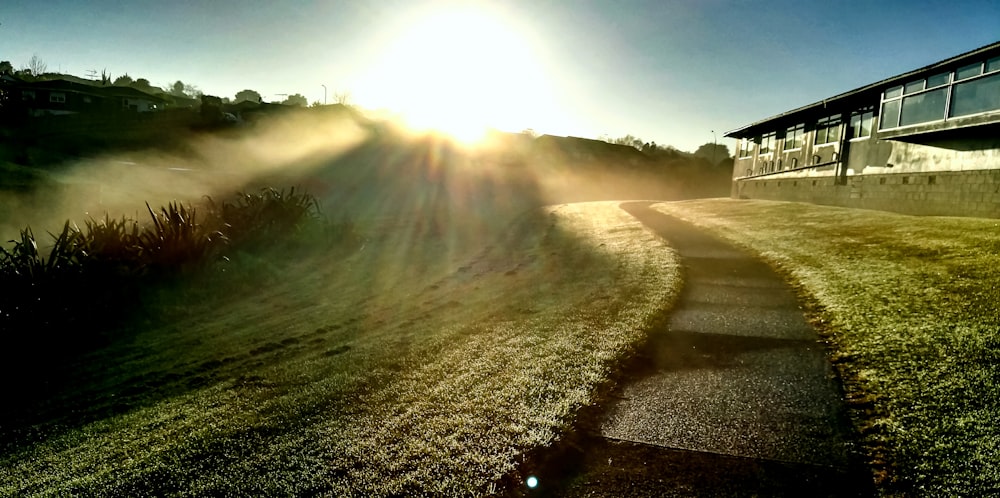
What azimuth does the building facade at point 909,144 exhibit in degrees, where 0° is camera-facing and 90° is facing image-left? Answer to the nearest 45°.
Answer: approximately 45°

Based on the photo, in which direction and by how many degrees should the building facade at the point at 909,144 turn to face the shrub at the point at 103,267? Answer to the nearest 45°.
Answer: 0° — it already faces it
